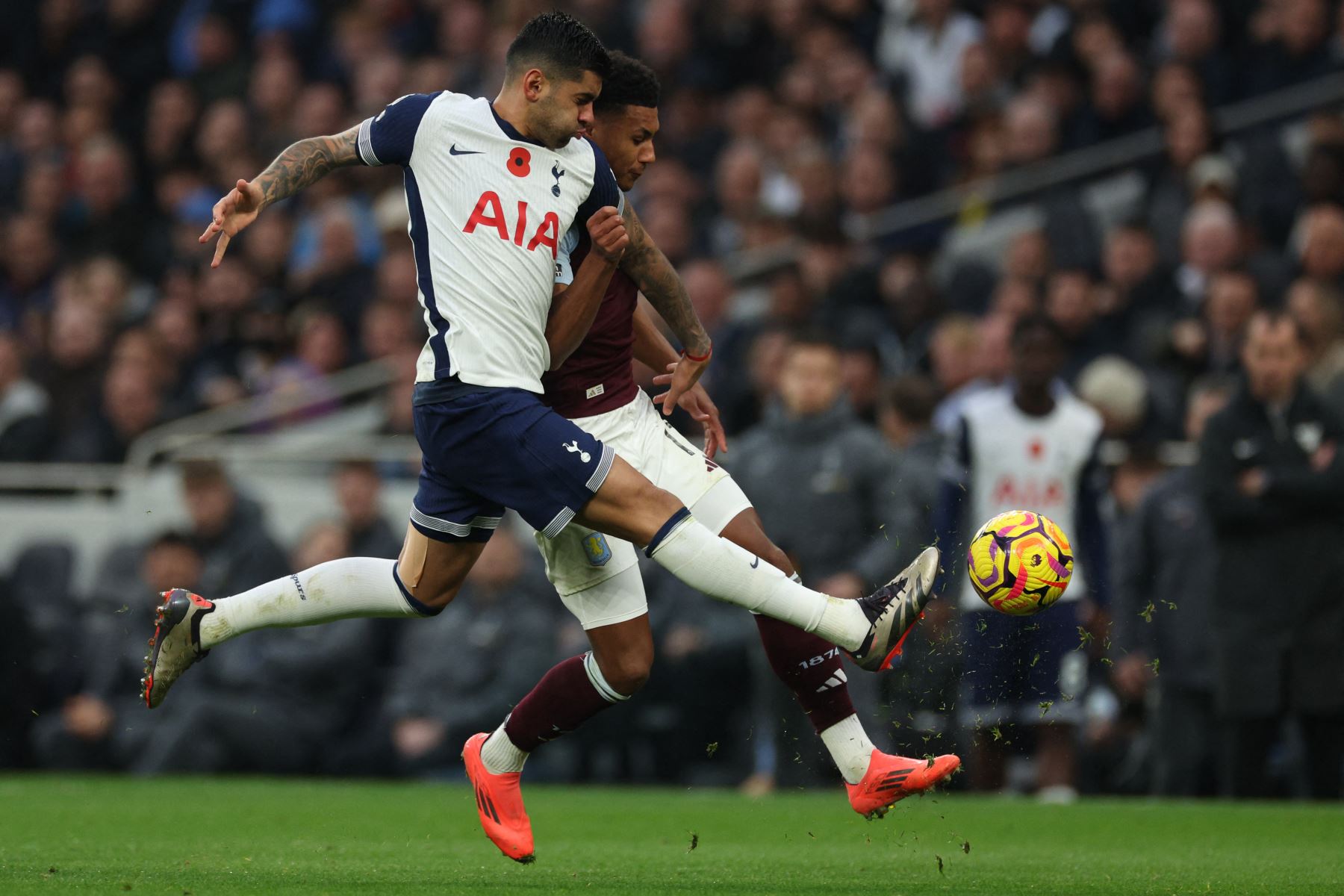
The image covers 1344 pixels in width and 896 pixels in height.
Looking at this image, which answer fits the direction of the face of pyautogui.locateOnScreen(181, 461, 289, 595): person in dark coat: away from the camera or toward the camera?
toward the camera

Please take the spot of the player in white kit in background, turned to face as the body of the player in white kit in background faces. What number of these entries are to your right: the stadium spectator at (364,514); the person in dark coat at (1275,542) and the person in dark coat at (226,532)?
2

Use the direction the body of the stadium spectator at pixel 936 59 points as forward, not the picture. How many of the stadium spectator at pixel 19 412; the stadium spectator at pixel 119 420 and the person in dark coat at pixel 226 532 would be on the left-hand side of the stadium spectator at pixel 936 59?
0

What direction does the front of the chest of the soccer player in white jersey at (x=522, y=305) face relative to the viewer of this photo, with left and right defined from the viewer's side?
facing the viewer and to the right of the viewer

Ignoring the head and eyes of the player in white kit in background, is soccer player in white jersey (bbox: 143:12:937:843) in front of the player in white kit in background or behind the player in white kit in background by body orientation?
in front

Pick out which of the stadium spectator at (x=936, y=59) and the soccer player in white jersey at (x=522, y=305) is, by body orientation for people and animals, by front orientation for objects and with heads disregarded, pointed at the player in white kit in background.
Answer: the stadium spectator

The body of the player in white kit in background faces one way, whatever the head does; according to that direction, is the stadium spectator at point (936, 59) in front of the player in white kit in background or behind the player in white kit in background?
behind

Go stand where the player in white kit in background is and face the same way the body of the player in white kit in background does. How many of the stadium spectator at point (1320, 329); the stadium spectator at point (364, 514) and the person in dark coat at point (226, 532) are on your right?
2

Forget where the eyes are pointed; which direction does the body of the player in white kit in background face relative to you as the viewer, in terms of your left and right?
facing the viewer

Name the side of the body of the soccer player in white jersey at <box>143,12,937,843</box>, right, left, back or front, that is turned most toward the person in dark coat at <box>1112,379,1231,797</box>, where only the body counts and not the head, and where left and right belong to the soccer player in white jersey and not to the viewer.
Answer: left

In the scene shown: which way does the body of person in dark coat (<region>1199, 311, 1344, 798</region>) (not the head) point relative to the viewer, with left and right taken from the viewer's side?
facing the viewer

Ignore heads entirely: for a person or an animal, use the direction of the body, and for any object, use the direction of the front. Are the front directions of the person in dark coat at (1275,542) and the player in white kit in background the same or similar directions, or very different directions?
same or similar directions

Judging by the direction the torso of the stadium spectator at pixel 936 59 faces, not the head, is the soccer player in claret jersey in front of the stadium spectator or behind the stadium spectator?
in front

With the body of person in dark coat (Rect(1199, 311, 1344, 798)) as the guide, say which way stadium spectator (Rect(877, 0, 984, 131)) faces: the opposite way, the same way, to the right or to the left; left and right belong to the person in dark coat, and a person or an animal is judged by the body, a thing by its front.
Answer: the same way

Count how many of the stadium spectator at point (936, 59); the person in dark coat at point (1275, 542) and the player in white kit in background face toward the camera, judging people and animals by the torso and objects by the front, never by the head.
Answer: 3

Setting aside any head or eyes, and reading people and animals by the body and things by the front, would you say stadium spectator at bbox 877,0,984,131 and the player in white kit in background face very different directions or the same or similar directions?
same or similar directions

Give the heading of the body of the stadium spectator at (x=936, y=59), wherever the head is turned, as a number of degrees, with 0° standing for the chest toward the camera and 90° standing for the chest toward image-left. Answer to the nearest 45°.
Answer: approximately 0°

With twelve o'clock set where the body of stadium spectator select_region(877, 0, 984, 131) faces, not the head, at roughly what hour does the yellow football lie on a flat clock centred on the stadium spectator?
The yellow football is roughly at 12 o'clock from the stadium spectator.

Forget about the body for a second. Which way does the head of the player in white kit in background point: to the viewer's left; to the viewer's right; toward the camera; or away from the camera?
toward the camera
